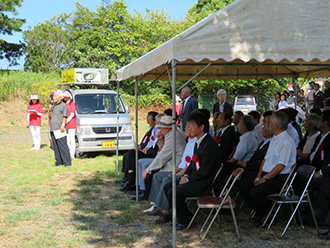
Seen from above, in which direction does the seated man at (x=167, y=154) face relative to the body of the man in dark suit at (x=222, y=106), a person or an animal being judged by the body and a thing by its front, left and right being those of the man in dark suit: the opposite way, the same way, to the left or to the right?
to the right

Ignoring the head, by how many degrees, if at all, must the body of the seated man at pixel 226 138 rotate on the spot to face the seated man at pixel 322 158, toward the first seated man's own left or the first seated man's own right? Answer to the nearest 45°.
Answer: approximately 135° to the first seated man's own left

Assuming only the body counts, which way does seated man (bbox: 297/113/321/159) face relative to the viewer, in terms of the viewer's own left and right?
facing to the left of the viewer

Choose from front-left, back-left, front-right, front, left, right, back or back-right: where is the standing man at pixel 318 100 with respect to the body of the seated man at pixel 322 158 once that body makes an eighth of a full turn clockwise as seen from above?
front-right

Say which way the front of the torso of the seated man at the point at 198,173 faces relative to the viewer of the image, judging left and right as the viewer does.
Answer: facing to the left of the viewer

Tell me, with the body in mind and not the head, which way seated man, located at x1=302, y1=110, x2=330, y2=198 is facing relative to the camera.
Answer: to the viewer's left

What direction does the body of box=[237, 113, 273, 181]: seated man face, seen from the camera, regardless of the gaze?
to the viewer's left

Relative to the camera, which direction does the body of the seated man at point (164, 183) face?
to the viewer's left

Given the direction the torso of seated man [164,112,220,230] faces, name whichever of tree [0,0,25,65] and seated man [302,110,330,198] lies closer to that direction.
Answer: the tree

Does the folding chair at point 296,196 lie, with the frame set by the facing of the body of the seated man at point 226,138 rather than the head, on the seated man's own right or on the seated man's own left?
on the seated man's own left

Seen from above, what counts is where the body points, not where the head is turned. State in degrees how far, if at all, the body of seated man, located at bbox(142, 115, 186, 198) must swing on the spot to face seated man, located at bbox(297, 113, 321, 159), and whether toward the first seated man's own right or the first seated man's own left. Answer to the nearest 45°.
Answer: approximately 180°

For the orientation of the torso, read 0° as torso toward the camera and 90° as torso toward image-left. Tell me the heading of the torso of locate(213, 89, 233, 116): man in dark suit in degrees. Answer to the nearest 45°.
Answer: approximately 0°

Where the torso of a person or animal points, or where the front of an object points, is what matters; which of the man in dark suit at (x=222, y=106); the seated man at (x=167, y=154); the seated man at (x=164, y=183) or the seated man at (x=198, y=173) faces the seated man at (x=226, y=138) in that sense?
the man in dark suit

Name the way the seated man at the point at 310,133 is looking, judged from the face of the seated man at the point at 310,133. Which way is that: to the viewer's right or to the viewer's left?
to the viewer's left
